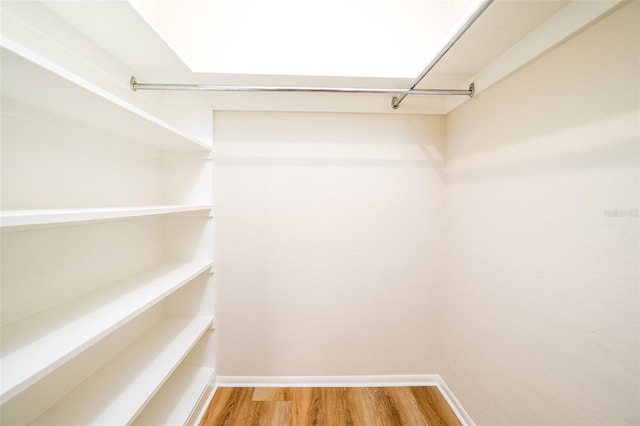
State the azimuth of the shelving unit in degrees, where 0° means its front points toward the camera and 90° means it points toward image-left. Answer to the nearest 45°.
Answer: approximately 315°
